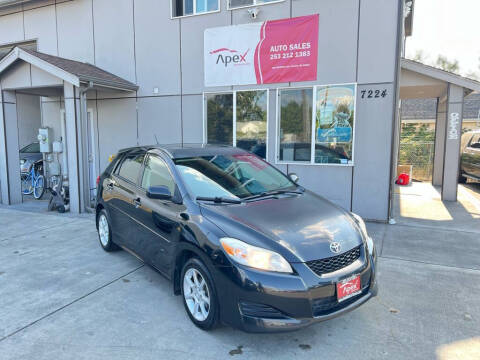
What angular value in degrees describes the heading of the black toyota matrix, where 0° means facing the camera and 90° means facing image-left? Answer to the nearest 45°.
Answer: approximately 315°

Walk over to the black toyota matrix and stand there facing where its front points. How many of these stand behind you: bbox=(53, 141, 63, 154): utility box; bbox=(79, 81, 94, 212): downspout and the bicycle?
3

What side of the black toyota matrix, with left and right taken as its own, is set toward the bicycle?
back

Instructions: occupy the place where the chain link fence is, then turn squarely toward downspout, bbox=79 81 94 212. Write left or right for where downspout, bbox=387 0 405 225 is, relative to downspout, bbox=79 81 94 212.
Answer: left

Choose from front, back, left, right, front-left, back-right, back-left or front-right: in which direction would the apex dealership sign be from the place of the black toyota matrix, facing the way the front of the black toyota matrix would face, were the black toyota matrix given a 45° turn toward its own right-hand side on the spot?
back

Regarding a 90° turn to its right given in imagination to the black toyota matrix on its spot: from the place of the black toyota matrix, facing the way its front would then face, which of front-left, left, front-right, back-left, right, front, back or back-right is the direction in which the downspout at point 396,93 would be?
back

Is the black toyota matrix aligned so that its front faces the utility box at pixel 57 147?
no

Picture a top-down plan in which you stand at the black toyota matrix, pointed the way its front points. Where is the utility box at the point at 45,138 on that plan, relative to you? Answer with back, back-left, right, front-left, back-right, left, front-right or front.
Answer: back

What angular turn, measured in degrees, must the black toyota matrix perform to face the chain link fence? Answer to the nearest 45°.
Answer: approximately 90° to its left

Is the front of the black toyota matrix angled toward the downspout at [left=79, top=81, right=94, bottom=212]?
no
